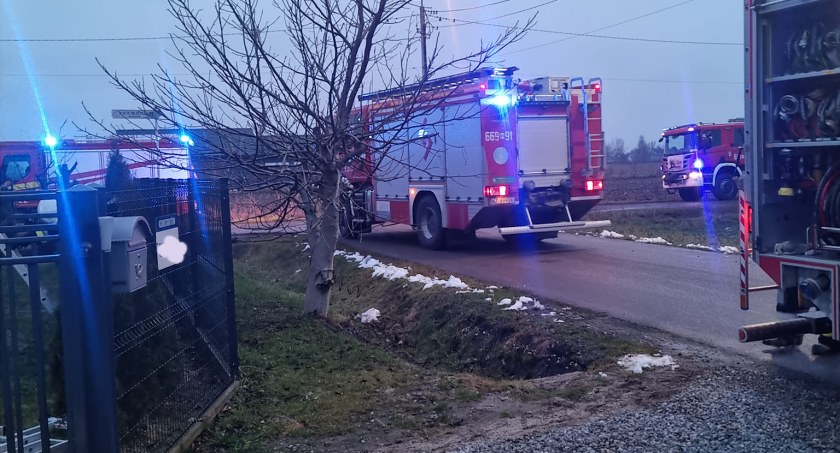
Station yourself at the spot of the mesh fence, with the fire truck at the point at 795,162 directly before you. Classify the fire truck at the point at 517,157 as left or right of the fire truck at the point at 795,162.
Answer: left

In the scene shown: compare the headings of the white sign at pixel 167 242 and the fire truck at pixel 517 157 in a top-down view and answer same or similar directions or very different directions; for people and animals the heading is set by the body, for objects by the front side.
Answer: very different directions

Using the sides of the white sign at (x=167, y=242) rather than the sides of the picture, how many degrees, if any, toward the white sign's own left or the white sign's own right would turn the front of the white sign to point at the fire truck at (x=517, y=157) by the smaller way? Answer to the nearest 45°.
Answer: approximately 90° to the white sign's own left

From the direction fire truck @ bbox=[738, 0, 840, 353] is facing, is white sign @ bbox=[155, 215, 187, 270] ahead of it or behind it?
behind

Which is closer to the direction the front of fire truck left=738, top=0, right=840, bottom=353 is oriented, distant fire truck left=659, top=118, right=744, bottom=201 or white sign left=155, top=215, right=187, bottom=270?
the distant fire truck

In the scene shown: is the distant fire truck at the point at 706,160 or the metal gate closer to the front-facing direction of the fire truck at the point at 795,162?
the distant fire truck

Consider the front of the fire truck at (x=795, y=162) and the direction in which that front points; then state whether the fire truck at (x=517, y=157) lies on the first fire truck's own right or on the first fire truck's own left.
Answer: on the first fire truck's own left

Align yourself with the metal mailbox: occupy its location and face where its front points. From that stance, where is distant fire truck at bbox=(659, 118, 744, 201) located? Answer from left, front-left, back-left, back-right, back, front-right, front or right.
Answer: left

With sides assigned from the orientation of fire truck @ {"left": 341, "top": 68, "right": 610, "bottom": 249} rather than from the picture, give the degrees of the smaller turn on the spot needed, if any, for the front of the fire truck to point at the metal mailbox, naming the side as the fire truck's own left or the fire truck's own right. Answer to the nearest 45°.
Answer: approximately 135° to the fire truck's own left

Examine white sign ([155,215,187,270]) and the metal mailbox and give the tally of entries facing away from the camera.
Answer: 0

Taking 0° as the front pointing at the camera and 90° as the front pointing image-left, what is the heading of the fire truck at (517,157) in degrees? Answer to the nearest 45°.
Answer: approximately 135°

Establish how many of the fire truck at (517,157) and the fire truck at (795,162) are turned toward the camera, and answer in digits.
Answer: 0

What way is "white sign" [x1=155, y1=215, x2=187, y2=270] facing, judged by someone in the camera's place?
facing the viewer and to the right of the viewer
